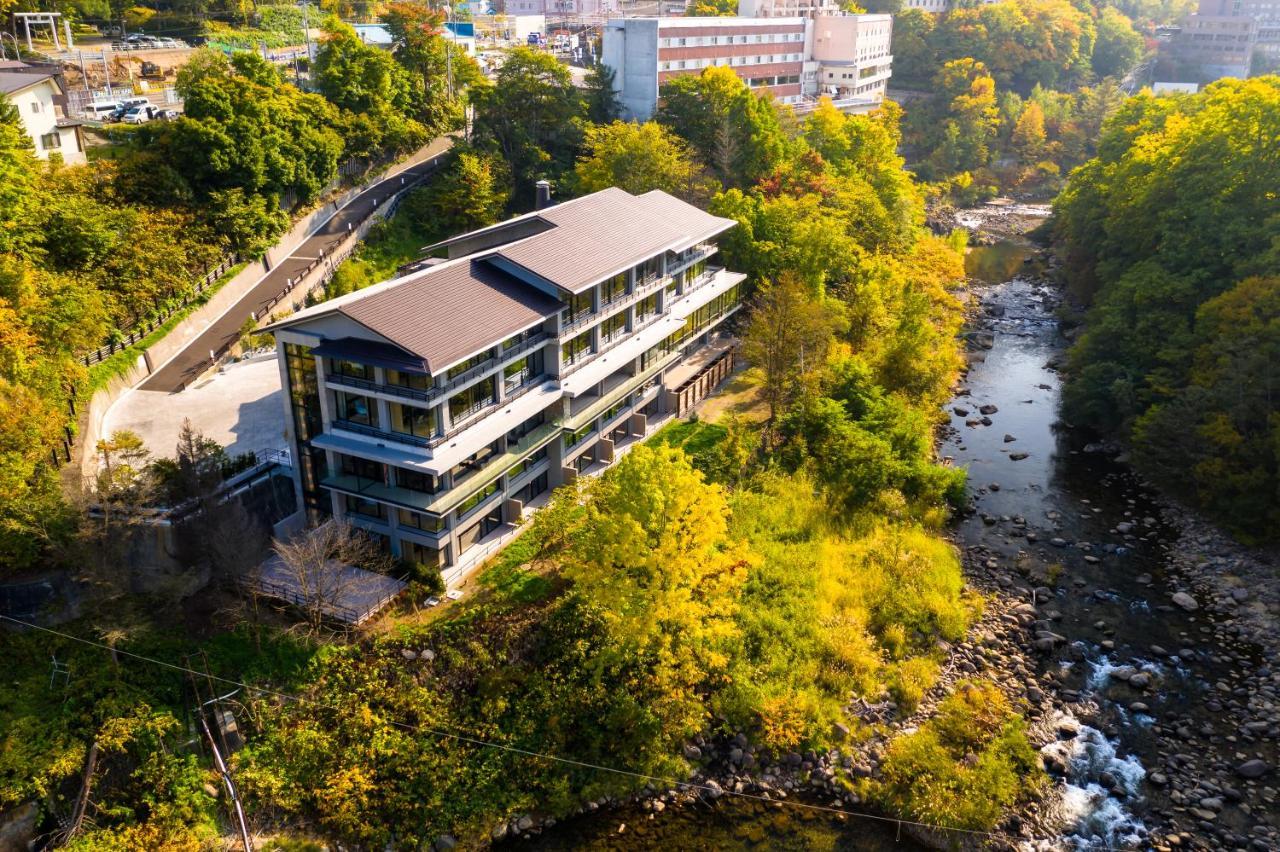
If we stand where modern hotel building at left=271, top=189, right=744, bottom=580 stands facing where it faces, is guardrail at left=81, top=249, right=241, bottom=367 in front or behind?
behind

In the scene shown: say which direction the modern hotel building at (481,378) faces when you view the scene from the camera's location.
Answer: facing the viewer and to the right of the viewer

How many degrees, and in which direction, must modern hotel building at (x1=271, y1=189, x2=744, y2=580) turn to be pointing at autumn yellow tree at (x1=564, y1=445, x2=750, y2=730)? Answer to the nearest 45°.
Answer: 0° — it already faces it

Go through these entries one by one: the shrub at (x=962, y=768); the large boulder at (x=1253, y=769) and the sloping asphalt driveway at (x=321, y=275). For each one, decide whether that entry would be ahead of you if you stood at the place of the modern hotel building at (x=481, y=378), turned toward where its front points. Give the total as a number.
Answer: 2

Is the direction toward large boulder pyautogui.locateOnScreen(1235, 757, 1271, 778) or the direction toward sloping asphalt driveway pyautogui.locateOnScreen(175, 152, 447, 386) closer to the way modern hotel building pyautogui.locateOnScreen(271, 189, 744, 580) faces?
the large boulder

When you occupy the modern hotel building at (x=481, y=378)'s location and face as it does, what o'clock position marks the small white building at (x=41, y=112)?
The small white building is roughly at 6 o'clock from the modern hotel building.

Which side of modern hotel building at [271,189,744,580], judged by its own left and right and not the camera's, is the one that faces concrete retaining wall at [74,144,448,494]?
back

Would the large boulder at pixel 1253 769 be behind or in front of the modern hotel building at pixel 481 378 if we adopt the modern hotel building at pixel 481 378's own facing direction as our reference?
in front

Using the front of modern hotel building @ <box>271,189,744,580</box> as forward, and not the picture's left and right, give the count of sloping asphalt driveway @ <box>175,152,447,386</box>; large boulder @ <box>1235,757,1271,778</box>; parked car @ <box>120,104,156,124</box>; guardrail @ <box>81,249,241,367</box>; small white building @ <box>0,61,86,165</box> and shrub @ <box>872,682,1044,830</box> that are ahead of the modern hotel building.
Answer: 2

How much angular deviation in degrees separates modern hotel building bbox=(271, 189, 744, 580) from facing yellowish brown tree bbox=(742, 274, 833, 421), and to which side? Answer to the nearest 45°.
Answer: approximately 90° to its left

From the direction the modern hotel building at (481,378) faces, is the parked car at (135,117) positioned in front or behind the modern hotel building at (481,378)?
behind

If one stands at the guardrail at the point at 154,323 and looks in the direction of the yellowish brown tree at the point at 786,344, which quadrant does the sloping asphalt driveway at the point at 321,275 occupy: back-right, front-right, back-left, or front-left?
front-left

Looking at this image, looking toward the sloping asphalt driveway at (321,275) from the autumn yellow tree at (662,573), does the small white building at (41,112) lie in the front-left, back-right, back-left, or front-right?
front-left
